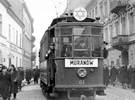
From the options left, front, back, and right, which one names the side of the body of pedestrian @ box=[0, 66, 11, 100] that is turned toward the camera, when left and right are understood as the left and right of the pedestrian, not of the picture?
front

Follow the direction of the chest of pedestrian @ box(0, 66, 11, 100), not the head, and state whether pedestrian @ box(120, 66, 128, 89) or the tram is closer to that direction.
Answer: the tram

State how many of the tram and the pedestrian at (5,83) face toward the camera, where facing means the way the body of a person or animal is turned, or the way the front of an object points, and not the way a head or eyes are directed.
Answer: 2

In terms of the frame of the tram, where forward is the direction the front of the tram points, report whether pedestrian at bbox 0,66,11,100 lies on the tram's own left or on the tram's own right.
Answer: on the tram's own right

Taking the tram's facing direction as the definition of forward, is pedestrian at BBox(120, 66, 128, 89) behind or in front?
behind

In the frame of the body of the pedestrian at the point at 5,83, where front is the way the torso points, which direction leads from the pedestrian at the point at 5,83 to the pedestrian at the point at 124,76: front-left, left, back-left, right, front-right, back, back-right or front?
back-left

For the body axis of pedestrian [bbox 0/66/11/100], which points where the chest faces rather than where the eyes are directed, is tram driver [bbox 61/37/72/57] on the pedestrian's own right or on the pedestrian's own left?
on the pedestrian's own left

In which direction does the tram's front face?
toward the camera
